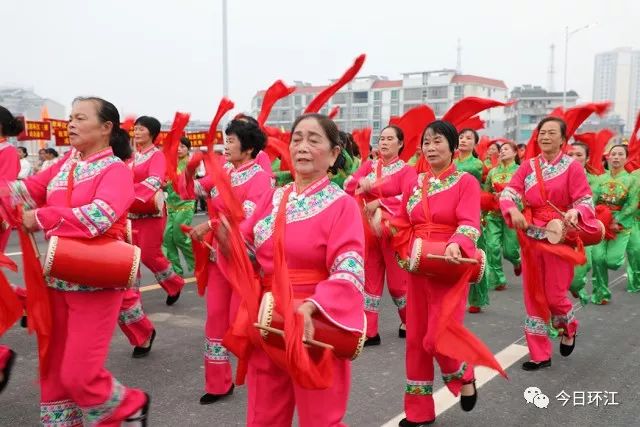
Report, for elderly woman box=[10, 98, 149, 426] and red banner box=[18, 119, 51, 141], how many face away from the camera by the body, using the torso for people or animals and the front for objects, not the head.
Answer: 0

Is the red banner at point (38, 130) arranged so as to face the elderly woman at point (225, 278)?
yes

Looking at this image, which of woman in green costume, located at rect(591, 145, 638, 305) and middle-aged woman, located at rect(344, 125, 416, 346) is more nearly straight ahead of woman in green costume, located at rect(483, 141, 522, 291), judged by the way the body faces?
the middle-aged woman

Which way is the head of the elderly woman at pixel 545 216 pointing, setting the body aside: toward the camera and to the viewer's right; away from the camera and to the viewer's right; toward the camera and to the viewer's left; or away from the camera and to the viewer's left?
toward the camera and to the viewer's left

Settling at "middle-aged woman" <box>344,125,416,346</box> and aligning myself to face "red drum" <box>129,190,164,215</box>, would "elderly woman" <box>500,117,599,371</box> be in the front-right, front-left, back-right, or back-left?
back-left

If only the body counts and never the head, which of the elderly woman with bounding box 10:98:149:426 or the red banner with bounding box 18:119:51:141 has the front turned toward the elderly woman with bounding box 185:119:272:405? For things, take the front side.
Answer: the red banner

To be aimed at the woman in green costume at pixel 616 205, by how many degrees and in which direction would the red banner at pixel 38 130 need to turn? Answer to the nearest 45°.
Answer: approximately 45° to its left

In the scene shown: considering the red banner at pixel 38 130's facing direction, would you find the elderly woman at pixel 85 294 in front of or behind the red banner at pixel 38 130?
in front

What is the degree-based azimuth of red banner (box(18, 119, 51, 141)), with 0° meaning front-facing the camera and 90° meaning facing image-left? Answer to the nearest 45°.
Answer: approximately 0°

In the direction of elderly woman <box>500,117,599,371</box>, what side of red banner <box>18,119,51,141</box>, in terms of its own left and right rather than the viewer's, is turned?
front

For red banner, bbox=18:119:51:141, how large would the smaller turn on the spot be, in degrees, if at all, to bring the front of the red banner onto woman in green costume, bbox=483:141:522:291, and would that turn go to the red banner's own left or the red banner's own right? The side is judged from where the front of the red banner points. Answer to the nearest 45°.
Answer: approximately 45° to the red banner's own left

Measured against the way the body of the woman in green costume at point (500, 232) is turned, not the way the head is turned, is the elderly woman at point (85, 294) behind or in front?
in front

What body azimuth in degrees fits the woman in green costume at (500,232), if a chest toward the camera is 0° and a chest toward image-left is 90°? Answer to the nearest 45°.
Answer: approximately 45°
